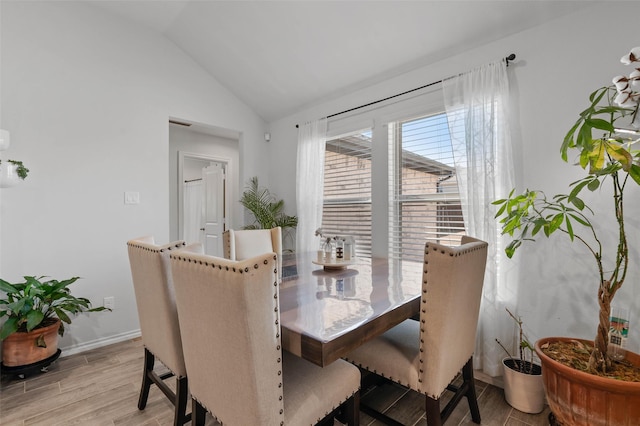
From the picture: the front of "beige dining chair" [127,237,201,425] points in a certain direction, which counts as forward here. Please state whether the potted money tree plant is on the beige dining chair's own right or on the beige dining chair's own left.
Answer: on the beige dining chair's own right

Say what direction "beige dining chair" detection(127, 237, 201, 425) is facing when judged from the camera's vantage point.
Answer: facing away from the viewer and to the right of the viewer

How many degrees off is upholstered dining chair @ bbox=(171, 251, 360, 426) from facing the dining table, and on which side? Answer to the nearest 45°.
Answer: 0° — it already faces it

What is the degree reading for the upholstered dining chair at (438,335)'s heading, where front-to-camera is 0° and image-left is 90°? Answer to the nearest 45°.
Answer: approximately 135°

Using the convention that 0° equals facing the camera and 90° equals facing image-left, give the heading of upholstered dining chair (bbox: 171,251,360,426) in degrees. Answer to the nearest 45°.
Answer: approximately 225°

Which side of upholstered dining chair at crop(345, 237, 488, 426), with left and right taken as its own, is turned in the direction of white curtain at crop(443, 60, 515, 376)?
right

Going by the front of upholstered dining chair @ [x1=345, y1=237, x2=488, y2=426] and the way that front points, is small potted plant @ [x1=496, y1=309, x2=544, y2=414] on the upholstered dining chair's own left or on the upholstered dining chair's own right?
on the upholstered dining chair's own right

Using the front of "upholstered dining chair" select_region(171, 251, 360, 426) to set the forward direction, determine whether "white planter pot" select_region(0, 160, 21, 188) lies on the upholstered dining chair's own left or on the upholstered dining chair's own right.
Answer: on the upholstered dining chair's own left

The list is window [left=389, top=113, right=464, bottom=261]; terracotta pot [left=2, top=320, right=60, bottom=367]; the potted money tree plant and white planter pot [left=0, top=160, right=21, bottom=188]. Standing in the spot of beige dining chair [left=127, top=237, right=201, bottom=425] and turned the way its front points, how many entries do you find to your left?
2

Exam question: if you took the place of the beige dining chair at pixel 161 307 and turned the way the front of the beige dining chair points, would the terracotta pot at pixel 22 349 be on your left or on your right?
on your left

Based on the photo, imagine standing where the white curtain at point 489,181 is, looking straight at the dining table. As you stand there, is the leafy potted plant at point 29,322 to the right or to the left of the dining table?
right
